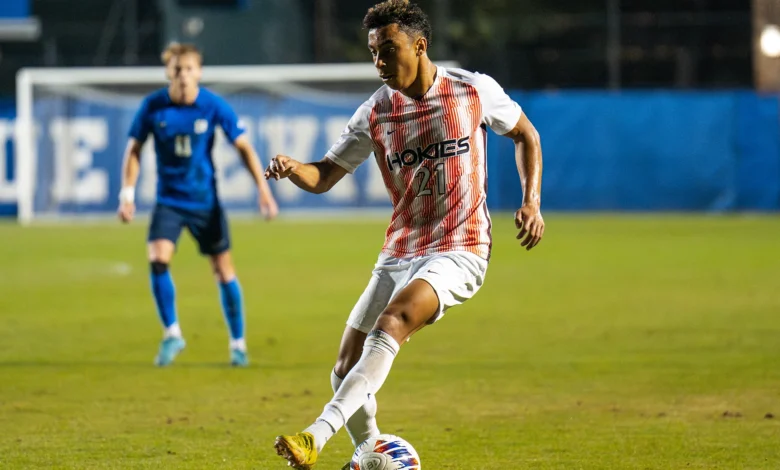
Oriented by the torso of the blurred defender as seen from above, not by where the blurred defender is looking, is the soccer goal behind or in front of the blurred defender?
behind

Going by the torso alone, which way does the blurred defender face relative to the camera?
toward the camera

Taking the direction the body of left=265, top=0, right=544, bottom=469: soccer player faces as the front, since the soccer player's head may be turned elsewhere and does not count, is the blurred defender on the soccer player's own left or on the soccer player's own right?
on the soccer player's own right

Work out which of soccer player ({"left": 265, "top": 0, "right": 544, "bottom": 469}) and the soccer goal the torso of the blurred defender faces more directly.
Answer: the soccer player

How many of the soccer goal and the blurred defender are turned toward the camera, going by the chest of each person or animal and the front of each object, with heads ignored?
2

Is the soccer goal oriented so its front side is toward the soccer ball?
yes

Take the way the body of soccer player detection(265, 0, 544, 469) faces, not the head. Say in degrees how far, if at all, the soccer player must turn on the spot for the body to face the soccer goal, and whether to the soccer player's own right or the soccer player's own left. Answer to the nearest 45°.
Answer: approximately 135° to the soccer player's own right

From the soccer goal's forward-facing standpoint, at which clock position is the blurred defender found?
The blurred defender is roughly at 12 o'clock from the soccer goal.

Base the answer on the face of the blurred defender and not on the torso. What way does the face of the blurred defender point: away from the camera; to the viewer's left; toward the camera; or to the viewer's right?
toward the camera

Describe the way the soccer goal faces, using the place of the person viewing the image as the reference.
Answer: facing the viewer

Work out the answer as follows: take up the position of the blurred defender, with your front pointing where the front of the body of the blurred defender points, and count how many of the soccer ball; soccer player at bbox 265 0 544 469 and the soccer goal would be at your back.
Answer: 1

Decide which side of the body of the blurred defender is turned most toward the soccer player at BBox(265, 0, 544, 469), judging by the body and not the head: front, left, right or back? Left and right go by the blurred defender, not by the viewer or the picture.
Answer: front

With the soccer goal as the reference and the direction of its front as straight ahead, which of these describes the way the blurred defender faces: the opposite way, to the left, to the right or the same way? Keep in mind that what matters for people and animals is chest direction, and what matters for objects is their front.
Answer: the same way

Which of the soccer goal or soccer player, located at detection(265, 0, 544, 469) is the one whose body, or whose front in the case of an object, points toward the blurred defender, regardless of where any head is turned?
the soccer goal

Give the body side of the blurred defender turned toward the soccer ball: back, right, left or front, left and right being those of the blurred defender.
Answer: front

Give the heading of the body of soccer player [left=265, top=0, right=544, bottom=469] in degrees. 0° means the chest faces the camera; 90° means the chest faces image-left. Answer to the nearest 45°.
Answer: approximately 45°

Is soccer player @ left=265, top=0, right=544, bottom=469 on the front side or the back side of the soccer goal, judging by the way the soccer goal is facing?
on the front side

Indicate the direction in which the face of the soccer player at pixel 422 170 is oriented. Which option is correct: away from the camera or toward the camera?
toward the camera
